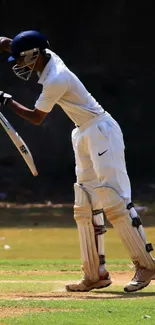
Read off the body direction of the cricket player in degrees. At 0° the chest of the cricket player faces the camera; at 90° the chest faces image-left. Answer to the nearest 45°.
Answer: approximately 90°

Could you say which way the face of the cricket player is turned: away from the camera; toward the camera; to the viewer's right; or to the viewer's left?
to the viewer's left
